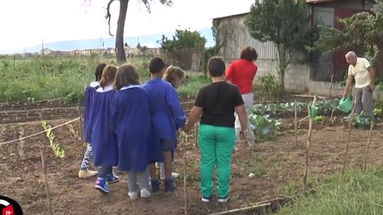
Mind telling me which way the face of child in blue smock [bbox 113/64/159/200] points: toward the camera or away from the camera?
away from the camera

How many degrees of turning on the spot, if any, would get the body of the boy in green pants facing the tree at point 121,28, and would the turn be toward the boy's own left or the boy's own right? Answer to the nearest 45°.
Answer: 0° — they already face it

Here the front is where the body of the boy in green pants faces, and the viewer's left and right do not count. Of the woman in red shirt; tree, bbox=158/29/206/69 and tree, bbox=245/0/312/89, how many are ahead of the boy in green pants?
3

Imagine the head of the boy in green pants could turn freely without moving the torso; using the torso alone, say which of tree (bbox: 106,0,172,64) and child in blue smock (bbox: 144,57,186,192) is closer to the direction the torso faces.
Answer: the tree

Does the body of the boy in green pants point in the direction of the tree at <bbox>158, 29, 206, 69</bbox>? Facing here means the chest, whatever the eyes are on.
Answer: yes

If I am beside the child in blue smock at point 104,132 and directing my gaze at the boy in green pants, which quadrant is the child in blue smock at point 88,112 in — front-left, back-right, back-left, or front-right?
back-left

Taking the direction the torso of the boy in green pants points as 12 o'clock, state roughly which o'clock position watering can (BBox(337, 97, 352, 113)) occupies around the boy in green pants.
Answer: The watering can is roughly at 1 o'clock from the boy in green pants.

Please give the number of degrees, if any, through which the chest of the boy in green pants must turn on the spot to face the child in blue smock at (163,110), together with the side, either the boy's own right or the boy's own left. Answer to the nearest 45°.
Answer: approximately 90° to the boy's own left

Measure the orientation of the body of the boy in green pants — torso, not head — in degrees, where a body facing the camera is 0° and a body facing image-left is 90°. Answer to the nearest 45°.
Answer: approximately 180°

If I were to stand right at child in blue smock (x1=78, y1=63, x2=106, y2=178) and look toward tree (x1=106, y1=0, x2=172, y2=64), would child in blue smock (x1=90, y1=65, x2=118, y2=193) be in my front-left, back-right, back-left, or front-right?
back-right

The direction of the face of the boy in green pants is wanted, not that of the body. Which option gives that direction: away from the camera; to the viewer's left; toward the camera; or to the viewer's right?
away from the camera

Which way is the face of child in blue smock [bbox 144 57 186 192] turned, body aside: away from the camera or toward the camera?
away from the camera

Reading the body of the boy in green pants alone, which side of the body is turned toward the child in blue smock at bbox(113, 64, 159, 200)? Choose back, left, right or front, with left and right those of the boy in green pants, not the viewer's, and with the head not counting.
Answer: left

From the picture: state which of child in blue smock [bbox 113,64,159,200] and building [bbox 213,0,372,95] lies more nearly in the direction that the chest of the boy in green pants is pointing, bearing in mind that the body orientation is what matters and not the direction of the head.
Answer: the building
